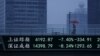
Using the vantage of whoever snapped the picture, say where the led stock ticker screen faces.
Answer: facing the viewer
